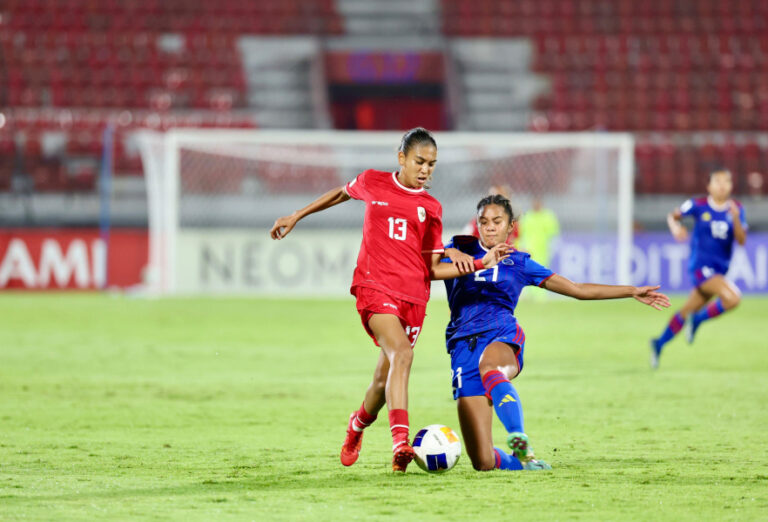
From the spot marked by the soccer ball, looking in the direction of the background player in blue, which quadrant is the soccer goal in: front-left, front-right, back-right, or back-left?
front-left

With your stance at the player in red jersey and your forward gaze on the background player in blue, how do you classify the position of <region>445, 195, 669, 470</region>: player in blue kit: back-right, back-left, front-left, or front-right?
front-right

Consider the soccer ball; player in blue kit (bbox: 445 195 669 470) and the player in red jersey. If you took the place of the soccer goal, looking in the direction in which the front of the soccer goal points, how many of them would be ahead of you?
3

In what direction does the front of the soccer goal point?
toward the camera

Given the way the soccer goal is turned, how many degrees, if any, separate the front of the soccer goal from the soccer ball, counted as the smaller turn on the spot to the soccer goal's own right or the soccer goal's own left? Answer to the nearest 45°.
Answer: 0° — it already faces it

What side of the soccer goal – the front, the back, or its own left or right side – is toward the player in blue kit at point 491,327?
front

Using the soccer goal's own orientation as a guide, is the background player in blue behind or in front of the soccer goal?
in front

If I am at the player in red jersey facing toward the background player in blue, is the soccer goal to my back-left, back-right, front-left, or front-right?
front-left

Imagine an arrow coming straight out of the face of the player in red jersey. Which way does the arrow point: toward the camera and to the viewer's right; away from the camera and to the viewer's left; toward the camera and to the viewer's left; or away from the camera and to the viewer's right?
toward the camera and to the viewer's right

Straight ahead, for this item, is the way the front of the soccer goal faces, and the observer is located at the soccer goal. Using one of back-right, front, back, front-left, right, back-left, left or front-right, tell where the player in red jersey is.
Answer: front
